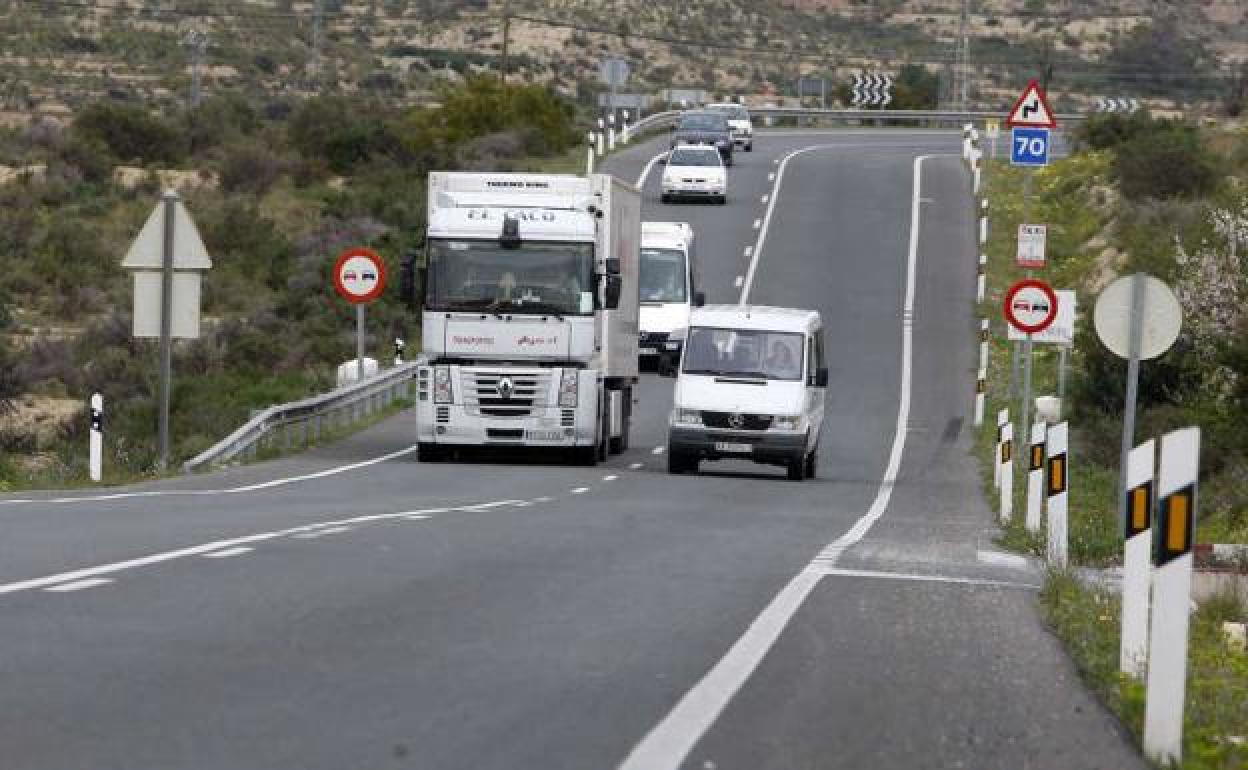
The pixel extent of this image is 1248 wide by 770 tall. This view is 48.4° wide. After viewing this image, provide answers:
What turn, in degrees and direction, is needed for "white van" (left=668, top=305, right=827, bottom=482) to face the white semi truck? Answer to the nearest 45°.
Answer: approximately 90° to its right

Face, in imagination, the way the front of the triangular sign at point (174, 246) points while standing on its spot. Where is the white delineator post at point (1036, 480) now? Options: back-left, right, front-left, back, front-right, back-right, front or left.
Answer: back-right

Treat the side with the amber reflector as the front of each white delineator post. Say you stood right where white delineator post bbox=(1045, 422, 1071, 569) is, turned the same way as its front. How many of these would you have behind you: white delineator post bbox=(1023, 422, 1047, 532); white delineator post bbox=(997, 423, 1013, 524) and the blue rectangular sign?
3

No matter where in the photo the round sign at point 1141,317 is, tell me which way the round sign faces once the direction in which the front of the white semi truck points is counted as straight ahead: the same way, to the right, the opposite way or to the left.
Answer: the opposite way

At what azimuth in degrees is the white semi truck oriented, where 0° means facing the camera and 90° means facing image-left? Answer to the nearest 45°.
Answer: approximately 0°

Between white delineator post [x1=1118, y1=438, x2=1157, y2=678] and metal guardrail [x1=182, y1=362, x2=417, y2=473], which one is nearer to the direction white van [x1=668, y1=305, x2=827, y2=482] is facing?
the white delineator post

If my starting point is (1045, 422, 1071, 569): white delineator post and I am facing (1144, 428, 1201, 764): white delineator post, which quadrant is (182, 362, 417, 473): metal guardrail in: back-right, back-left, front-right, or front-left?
back-right

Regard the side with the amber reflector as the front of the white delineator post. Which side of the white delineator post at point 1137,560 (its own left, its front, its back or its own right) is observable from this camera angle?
front

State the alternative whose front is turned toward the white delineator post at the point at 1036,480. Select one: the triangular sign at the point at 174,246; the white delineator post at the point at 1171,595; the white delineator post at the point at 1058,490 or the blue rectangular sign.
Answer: the blue rectangular sign

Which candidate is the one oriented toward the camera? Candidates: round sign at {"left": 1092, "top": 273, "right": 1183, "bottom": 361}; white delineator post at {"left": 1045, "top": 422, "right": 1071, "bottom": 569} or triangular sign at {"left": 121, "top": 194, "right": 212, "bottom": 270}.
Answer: the white delineator post

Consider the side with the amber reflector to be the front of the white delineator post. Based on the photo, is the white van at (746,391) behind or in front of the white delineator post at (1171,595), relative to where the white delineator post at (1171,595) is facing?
behind

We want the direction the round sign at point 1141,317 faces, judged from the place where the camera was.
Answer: facing away from the viewer

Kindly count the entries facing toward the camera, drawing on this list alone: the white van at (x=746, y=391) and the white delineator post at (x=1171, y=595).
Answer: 2

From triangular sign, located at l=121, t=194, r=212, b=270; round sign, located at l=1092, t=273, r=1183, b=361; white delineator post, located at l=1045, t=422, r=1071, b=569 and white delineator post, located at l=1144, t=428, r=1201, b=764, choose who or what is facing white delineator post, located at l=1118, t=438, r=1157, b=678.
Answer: white delineator post, located at l=1045, t=422, r=1071, b=569
